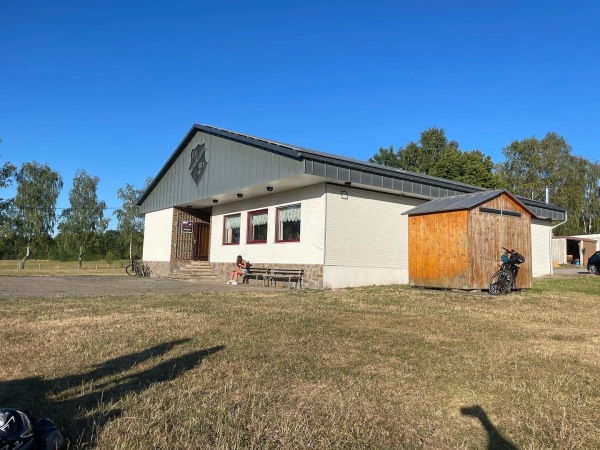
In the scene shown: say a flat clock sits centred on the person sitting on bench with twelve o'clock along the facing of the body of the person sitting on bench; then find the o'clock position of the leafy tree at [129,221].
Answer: The leafy tree is roughly at 4 o'clock from the person sitting on bench.

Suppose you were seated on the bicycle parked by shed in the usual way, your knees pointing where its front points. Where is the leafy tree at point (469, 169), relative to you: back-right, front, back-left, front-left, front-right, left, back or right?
back-right

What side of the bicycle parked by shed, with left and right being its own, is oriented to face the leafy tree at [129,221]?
right

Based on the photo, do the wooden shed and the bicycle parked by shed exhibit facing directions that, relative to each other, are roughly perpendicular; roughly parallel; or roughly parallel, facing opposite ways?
roughly perpendicular

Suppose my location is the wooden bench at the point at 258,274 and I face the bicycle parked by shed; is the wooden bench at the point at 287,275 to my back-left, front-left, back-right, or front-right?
front-right

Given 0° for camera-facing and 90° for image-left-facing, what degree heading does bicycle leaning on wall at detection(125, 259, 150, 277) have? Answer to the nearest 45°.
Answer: approximately 90°

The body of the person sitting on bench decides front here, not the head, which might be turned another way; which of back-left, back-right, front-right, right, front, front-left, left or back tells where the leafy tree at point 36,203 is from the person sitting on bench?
right

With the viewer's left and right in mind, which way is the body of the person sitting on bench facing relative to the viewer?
facing the viewer and to the left of the viewer

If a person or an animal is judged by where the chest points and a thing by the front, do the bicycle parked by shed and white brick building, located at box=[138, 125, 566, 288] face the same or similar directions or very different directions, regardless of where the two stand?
same or similar directions
